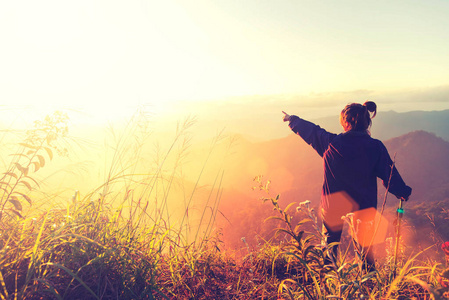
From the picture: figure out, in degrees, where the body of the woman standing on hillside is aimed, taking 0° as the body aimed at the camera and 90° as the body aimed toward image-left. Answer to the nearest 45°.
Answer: approximately 180°
